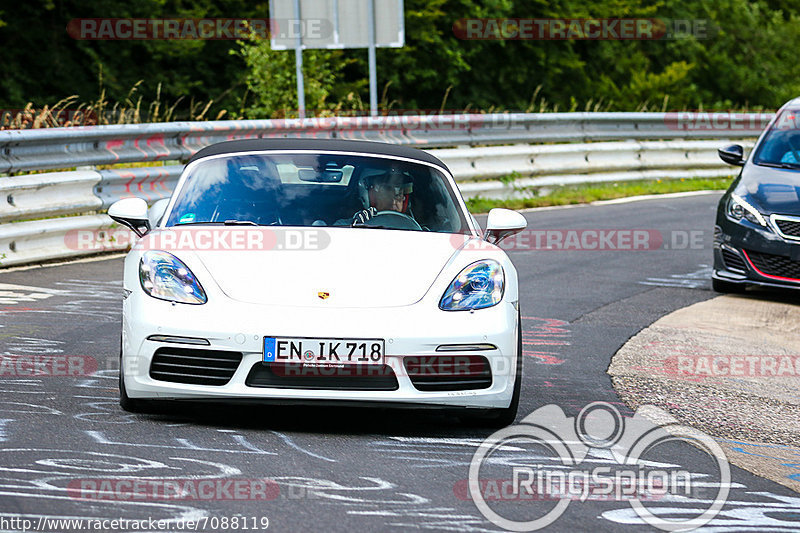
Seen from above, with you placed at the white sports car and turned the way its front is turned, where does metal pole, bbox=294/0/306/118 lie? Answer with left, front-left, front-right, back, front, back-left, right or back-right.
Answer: back

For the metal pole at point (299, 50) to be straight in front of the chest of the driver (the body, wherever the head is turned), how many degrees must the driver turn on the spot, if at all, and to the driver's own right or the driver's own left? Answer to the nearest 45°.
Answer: approximately 180°

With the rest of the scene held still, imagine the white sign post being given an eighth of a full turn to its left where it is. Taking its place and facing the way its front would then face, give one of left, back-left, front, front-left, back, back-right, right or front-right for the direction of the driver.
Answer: back-left

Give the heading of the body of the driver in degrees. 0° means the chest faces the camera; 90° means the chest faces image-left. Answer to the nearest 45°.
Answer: approximately 0°

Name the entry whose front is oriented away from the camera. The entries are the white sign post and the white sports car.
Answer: the white sign post

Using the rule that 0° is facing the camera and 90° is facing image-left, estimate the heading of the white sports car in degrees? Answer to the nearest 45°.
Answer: approximately 0°

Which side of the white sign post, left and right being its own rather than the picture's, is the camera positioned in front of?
back

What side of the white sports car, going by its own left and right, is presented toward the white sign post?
back

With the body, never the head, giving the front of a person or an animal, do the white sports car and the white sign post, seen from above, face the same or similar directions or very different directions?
very different directions

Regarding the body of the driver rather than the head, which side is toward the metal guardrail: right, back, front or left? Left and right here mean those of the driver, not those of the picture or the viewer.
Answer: back
